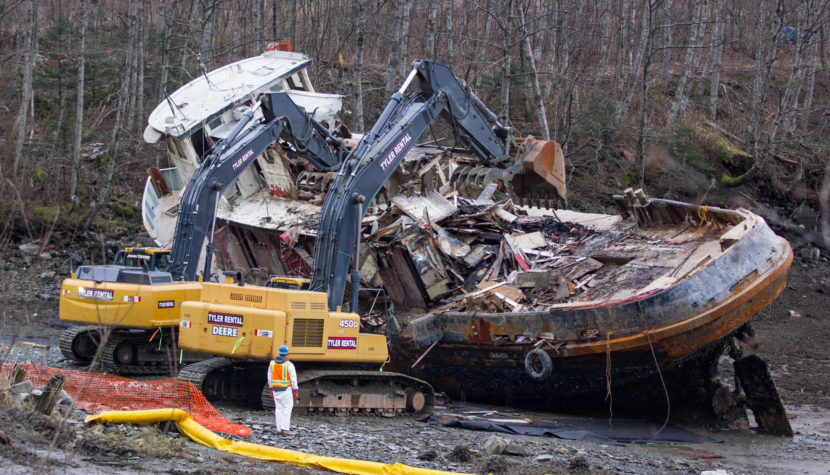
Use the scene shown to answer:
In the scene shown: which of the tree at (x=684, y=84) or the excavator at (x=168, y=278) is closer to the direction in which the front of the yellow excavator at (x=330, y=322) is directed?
the tree

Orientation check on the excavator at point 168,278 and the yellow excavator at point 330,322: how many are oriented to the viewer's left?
0

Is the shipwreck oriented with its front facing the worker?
no

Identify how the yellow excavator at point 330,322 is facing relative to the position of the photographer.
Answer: facing away from the viewer and to the right of the viewer

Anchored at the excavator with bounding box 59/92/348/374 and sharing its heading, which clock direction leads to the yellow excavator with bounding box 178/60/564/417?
The yellow excavator is roughly at 3 o'clock from the excavator.

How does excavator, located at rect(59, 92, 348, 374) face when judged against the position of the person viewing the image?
facing away from the viewer and to the right of the viewer

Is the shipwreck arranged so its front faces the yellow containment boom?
no

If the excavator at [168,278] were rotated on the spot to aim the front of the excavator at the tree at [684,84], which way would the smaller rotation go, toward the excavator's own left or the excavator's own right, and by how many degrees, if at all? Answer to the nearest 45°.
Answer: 0° — it already faces it

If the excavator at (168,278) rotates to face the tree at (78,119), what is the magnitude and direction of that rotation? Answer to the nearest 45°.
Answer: approximately 45° to its left

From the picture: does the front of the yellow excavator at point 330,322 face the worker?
no

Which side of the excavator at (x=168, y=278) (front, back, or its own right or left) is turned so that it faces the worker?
right

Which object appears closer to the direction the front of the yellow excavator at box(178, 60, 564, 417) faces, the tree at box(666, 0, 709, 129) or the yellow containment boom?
the tree

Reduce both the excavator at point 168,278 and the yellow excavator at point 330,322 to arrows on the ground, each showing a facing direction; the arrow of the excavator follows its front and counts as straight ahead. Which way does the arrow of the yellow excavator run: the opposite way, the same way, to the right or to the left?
the same way

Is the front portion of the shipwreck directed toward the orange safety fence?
no

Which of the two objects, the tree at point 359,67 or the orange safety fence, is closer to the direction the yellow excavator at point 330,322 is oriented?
the tree

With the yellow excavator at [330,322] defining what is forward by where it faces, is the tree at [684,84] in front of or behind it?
in front

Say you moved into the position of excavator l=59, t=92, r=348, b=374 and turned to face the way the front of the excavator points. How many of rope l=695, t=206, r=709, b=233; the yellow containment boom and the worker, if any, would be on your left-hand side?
0
